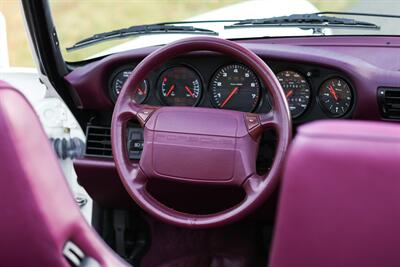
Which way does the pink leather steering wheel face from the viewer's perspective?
toward the camera

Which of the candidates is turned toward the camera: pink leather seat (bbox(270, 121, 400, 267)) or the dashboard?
the dashboard

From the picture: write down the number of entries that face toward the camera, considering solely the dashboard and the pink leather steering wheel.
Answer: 2

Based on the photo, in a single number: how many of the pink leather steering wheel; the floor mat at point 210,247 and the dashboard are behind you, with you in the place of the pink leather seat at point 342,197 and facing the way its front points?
0

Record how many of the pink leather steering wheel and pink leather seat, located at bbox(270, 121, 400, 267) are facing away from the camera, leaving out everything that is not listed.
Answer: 1

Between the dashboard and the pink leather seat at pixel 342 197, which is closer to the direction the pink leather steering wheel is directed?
the pink leather seat

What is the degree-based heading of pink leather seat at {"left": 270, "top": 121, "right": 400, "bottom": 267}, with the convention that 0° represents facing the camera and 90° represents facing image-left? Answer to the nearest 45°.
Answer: approximately 180°

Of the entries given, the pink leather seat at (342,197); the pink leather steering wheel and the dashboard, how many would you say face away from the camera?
1

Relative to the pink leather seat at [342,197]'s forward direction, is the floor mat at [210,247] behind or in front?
in front

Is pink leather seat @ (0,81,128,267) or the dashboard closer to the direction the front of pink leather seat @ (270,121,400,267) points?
the dashboard

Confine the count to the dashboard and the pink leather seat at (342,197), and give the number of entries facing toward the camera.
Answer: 1

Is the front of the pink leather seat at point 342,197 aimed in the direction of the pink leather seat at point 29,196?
no

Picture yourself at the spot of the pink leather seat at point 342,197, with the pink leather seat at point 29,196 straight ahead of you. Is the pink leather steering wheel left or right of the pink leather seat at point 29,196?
right

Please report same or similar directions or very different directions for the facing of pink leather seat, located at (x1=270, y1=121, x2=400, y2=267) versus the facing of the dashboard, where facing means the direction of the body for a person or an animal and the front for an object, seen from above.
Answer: very different directions

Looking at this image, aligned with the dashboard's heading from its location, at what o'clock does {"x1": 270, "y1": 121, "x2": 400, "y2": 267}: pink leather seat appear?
The pink leather seat is roughly at 12 o'clock from the dashboard.

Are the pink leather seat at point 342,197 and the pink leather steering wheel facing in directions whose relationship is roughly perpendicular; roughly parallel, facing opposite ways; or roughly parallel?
roughly parallel, facing opposite ways

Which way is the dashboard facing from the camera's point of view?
toward the camera
